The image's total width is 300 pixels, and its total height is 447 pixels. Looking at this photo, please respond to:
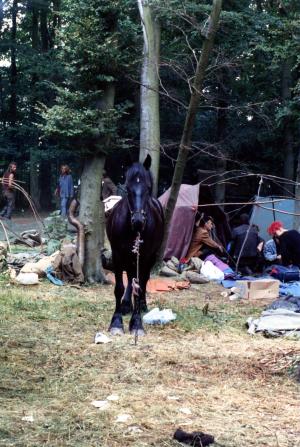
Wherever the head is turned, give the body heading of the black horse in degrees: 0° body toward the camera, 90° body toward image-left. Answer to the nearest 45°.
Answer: approximately 0°

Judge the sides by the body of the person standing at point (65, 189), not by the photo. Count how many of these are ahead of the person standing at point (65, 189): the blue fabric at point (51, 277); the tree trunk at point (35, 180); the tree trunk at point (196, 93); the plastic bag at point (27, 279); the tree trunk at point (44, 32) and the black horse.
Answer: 4

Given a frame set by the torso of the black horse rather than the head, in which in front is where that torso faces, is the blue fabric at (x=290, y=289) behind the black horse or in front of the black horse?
behind

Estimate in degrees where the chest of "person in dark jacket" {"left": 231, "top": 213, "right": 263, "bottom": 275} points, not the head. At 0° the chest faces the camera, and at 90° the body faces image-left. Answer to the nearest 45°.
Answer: approximately 180°

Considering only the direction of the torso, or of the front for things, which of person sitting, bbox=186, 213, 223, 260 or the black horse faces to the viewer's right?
the person sitting

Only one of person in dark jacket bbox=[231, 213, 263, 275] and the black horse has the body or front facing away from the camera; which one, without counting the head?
the person in dark jacket

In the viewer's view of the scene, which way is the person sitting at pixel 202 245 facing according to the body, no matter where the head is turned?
to the viewer's right

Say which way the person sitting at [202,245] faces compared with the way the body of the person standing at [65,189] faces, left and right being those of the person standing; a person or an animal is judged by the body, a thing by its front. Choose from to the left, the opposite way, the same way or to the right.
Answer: to the left
